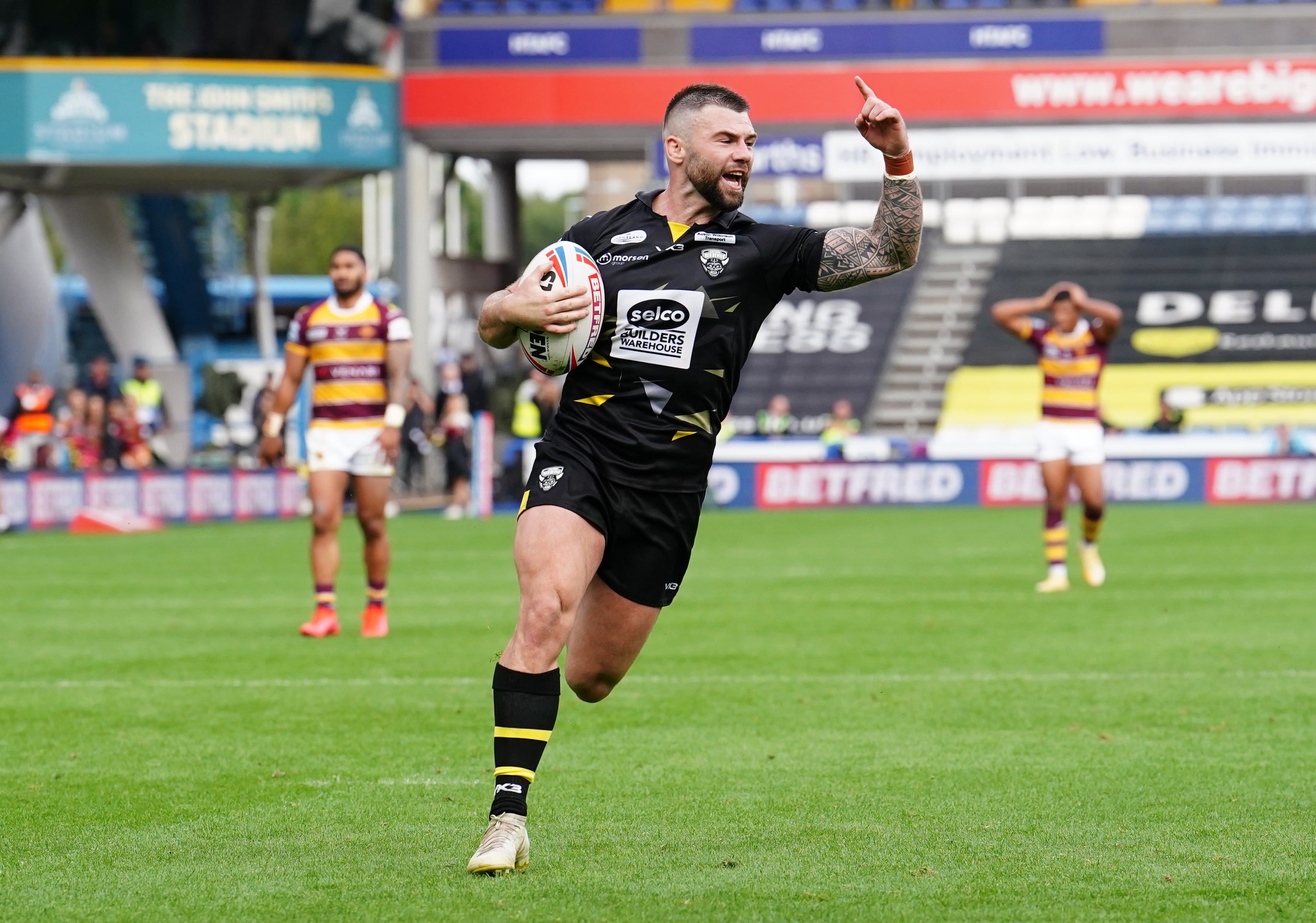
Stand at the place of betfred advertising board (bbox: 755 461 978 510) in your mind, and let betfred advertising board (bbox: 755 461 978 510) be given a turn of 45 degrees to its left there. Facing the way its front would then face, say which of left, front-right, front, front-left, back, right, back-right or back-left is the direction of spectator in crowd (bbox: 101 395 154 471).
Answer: back-right

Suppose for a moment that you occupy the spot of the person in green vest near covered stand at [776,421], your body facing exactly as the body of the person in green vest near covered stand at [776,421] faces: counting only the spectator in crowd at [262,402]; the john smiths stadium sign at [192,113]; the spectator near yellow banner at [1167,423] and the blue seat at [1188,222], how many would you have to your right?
2

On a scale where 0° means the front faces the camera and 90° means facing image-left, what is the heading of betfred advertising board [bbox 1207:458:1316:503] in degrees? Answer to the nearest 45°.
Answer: approximately 0°

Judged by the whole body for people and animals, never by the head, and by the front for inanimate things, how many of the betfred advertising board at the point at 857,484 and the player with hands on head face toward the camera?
2

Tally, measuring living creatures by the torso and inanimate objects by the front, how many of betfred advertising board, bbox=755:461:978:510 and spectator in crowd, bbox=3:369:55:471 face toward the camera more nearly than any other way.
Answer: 2
